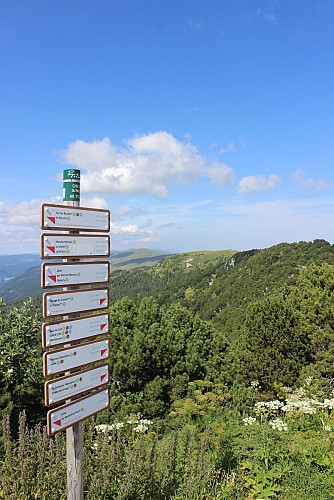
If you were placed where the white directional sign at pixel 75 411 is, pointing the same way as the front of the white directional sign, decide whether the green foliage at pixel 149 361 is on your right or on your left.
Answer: on your left

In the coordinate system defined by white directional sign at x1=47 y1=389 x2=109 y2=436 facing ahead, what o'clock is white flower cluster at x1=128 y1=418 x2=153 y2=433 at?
The white flower cluster is roughly at 8 o'clock from the white directional sign.

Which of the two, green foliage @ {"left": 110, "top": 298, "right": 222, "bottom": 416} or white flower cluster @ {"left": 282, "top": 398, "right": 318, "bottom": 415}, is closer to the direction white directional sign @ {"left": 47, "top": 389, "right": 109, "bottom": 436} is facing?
the white flower cluster

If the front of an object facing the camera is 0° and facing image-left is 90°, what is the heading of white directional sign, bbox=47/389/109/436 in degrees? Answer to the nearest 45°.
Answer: approximately 315°

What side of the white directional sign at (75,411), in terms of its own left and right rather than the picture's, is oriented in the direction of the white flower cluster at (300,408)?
left

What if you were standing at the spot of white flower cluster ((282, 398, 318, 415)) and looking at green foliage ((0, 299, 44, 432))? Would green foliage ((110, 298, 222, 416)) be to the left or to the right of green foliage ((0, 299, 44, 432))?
right
